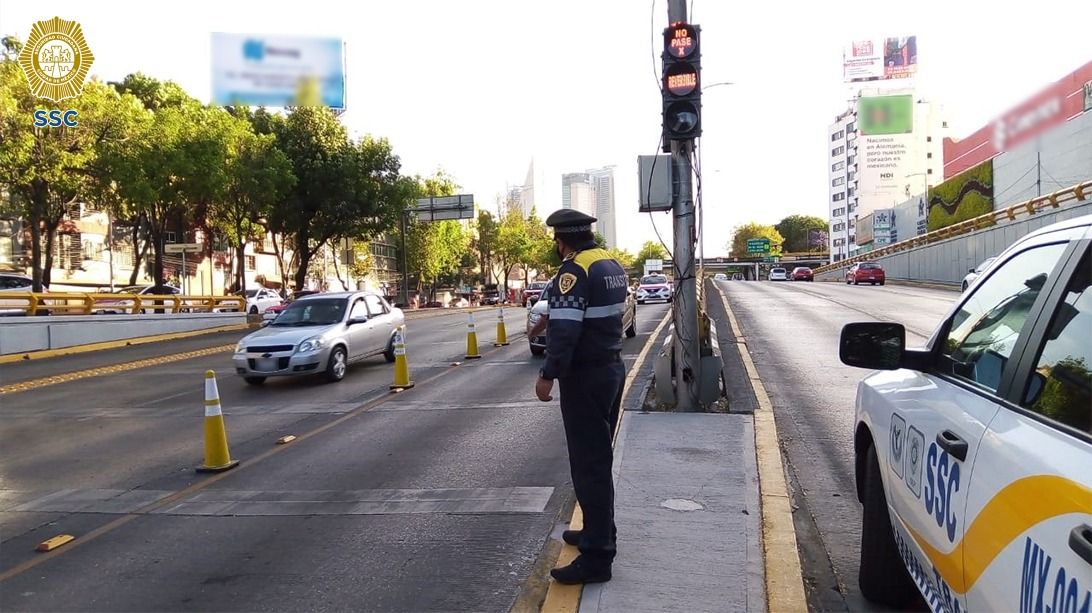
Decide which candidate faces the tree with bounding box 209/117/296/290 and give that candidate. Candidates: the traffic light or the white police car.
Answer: the white police car

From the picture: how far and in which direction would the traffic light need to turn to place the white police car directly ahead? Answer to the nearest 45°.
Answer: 0° — it already faces it

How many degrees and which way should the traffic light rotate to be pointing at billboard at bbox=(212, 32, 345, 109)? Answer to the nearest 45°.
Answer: approximately 135° to its right

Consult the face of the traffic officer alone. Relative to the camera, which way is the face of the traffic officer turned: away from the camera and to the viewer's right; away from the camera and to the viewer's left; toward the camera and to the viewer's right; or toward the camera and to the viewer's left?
away from the camera and to the viewer's left

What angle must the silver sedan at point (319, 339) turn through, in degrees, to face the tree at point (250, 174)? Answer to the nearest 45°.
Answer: approximately 135° to its right

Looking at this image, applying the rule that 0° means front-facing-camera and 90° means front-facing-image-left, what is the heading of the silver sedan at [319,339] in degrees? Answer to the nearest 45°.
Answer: approximately 45°

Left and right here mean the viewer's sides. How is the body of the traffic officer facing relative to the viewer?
facing away from the viewer and to the left of the viewer

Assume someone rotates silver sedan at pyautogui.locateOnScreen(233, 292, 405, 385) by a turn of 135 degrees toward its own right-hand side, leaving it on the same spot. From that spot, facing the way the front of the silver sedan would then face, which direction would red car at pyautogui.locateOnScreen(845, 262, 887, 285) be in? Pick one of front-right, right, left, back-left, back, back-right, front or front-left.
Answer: front-right

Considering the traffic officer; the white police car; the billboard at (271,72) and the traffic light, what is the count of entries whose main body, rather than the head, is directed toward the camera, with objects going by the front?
2
